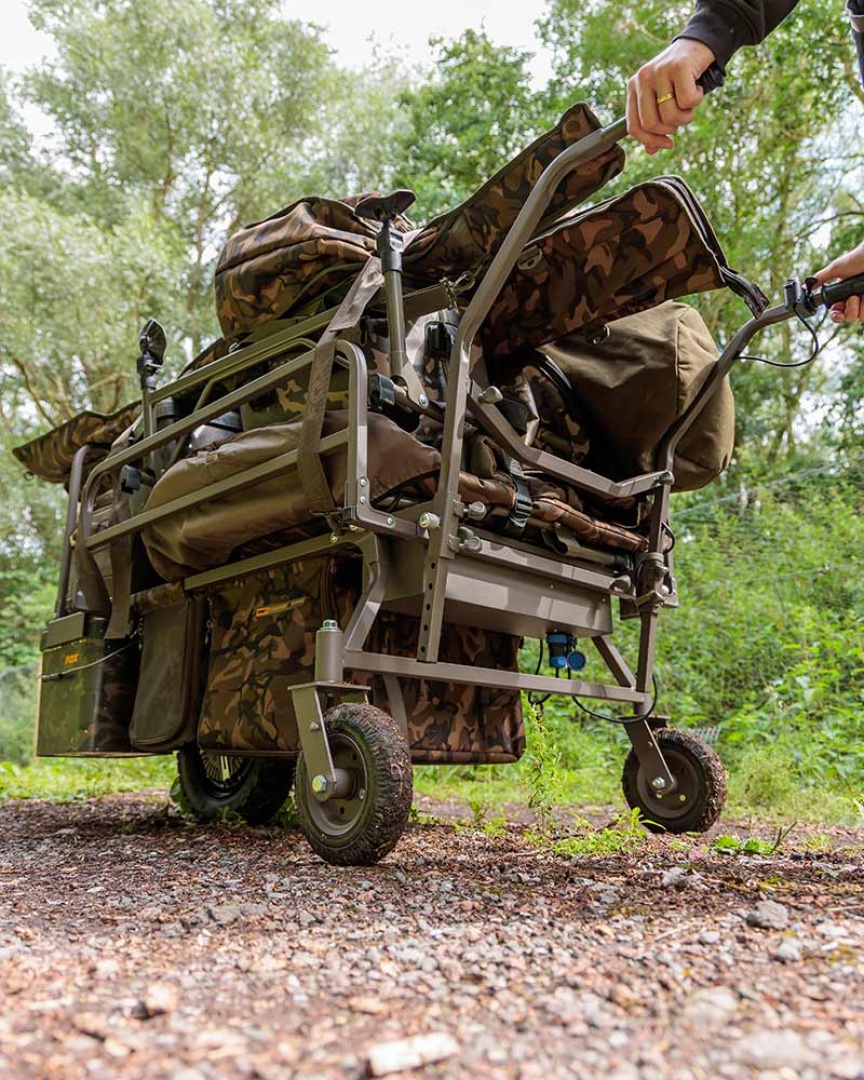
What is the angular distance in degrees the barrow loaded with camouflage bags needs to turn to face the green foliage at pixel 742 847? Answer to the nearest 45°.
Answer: approximately 135° to its right

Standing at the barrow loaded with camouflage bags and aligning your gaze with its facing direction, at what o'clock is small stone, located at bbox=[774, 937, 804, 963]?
The small stone is roughly at 7 o'clock from the barrow loaded with camouflage bags.

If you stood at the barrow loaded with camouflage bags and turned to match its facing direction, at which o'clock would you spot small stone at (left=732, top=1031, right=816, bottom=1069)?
The small stone is roughly at 7 o'clock from the barrow loaded with camouflage bags.

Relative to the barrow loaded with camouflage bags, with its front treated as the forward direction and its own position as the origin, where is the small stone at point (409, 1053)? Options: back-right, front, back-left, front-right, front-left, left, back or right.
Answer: back-left

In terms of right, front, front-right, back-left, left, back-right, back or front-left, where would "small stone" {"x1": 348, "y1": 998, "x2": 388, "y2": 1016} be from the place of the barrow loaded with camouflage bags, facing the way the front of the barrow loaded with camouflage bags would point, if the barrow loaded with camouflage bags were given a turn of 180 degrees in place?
front-right

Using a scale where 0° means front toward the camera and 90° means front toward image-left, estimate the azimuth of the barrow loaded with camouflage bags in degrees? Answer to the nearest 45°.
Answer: approximately 135°

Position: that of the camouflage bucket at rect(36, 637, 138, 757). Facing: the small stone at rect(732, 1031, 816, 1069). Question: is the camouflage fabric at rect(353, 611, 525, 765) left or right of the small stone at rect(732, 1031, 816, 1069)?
left

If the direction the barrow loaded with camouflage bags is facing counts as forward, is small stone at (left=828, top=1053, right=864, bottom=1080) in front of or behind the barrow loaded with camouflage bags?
behind
